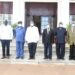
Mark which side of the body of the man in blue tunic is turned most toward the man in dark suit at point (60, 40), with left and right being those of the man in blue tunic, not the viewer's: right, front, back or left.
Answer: left

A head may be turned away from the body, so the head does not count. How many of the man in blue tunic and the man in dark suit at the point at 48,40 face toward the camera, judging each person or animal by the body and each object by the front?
2

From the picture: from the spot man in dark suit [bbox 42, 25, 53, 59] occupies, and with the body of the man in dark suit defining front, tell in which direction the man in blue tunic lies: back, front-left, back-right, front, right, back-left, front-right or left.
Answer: right

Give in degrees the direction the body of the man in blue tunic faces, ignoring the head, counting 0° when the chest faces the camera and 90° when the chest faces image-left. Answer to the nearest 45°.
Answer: approximately 0°

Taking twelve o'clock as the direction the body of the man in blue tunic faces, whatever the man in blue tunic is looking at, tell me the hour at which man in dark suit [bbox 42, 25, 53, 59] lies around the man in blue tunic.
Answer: The man in dark suit is roughly at 9 o'clock from the man in blue tunic.

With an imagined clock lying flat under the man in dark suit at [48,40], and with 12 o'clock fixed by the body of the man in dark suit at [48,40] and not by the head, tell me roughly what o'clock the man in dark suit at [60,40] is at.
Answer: the man in dark suit at [60,40] is roughly at 9 o'clock from the man in dark suit at [48,40].
